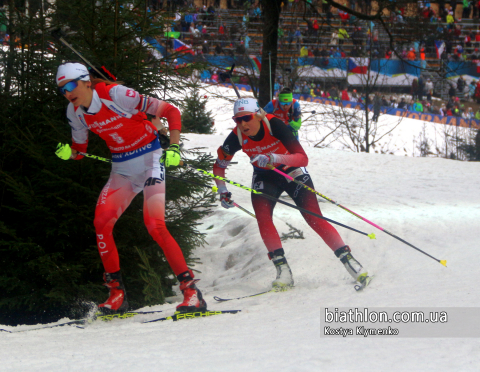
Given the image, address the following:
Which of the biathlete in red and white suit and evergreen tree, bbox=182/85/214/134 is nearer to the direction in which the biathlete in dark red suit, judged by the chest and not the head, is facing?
the biathlete in red and white suit

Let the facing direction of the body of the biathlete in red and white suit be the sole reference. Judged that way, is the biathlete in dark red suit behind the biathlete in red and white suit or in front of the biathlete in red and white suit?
behind

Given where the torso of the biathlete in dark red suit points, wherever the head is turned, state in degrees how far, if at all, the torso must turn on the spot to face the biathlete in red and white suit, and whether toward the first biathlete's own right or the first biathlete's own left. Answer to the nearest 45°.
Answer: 0° — they already face them

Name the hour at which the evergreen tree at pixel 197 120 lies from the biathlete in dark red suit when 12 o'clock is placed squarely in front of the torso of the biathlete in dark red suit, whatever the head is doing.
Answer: The evergreen tree is roughly at 4 o'clock from the biathlete in dark red suit.

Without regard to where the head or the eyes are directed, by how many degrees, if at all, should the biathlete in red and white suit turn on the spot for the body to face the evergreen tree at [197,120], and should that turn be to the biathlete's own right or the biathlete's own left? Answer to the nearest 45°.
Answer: approximately 135° to the biathlete's own right

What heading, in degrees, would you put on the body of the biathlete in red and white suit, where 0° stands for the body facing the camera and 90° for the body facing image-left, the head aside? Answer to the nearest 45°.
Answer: approximately 45°

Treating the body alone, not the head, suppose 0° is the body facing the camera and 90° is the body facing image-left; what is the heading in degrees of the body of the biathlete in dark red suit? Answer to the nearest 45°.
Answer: approximately 45°
